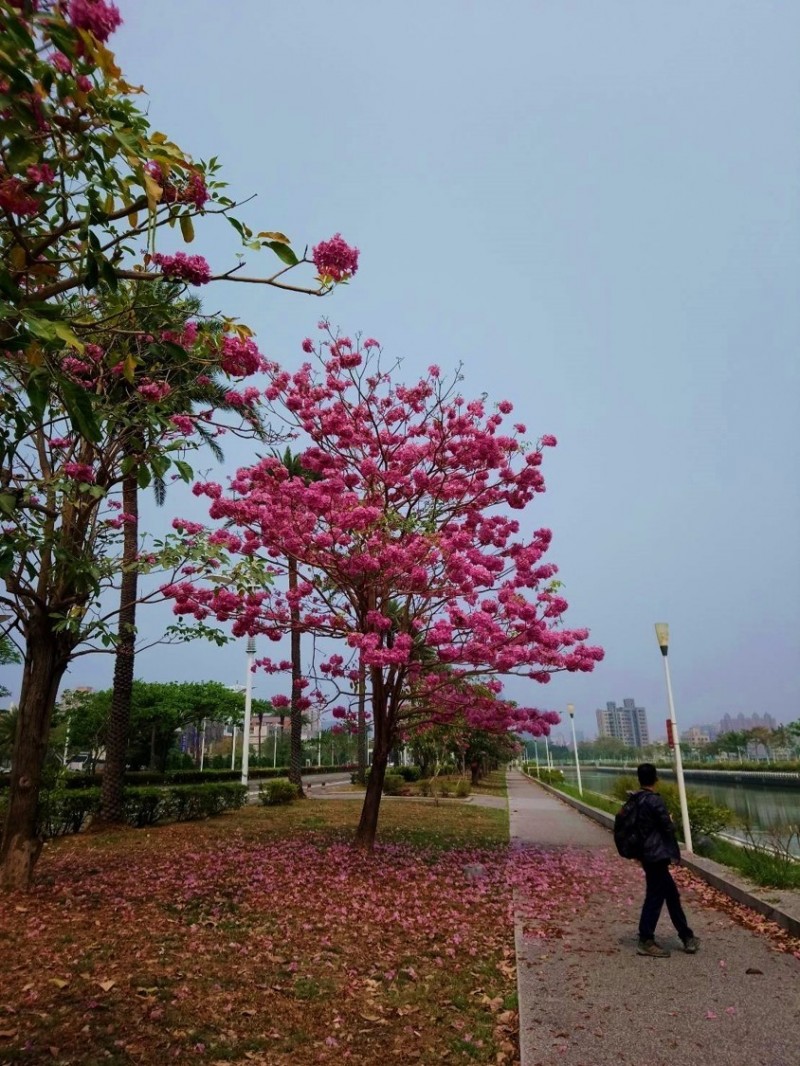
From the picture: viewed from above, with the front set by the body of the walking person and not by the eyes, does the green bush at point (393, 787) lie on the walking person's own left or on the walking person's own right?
on the walking person's own left

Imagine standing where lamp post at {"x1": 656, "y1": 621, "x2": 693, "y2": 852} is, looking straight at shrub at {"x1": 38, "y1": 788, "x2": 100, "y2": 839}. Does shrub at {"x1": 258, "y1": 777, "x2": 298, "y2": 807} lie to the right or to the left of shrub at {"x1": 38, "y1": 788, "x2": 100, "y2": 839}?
right

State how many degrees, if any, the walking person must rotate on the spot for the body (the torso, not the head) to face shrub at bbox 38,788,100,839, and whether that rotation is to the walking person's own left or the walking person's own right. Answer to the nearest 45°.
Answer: approximately 135° to the walking person's own left
